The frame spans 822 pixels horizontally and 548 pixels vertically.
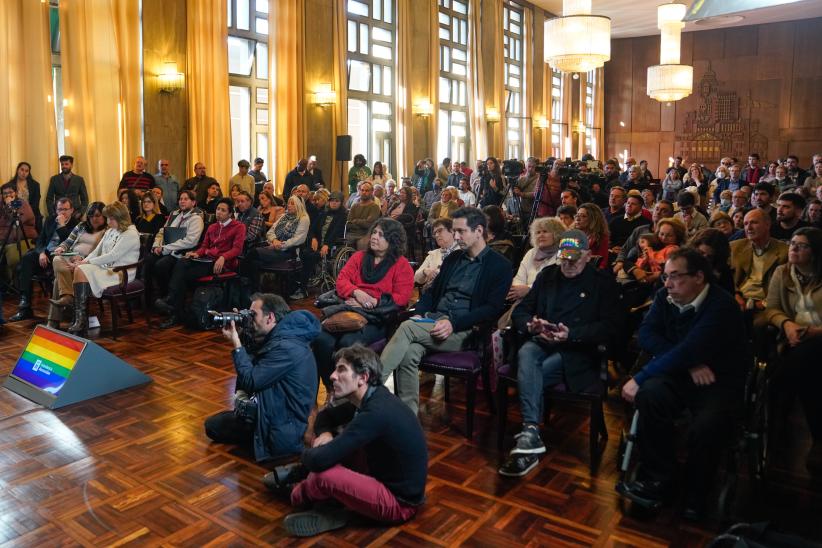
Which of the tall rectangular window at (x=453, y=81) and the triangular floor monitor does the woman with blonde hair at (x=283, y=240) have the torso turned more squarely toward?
the triangular floor monitor

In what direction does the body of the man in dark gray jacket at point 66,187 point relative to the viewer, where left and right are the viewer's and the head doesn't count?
facing the viewer

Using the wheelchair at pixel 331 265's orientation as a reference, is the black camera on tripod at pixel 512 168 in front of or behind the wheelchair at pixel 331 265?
behind

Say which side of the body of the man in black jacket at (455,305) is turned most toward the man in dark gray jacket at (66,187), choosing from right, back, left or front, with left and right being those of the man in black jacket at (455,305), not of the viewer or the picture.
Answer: right

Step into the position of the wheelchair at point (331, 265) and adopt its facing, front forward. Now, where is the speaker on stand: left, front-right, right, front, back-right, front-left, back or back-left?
back-right

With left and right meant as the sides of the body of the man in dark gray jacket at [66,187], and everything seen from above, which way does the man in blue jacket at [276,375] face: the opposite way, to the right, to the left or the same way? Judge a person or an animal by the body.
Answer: to the right

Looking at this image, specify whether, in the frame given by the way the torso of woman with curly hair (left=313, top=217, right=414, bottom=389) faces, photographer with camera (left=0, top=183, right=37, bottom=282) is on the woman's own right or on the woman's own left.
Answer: on the woman's own right

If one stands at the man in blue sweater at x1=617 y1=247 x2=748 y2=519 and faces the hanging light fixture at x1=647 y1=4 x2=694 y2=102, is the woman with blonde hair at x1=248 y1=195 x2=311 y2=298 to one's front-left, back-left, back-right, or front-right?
front-left

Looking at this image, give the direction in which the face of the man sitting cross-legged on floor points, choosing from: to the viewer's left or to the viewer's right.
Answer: to the viewer's left

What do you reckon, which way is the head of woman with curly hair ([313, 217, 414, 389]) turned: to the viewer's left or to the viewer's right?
to the viewer's left

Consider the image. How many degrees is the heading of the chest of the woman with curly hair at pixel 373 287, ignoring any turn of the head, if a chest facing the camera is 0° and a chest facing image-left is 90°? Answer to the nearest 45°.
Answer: approximately 45°

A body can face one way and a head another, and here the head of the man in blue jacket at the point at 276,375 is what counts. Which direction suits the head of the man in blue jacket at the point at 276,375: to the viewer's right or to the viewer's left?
to the viewer's left
